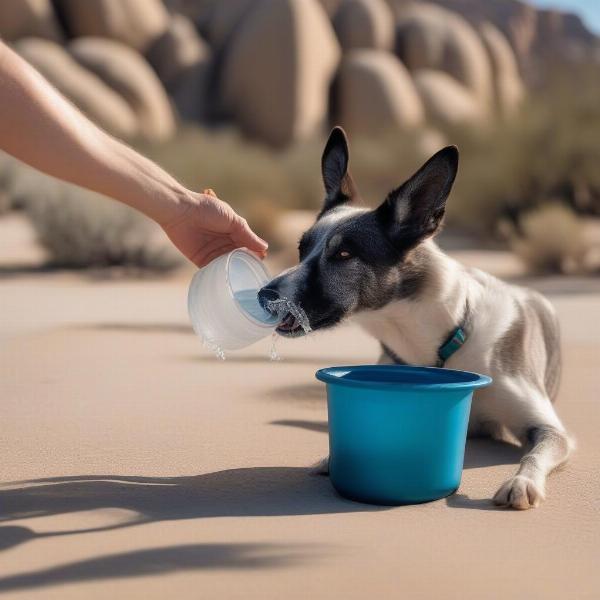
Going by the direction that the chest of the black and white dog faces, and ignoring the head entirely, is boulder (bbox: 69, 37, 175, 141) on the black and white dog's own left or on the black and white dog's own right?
on the black and white dog's own right

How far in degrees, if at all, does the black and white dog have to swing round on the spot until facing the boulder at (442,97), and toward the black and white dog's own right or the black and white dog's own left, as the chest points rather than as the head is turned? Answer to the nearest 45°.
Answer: approximately 135° to the black and white dog's own right

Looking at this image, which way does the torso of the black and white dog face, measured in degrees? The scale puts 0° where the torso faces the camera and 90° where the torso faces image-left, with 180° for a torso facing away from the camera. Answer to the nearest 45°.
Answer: approximately 45°

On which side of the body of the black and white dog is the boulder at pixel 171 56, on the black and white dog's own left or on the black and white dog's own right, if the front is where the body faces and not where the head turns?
on the black and white dog's own right

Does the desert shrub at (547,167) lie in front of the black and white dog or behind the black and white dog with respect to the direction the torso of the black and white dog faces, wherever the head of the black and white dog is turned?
behind

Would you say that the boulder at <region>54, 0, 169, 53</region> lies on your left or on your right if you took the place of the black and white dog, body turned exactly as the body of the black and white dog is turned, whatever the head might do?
on your right

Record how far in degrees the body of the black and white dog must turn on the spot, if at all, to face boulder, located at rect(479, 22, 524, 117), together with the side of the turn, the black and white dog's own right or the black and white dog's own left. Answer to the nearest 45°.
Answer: approximately 135° to the black and white dog's own right
